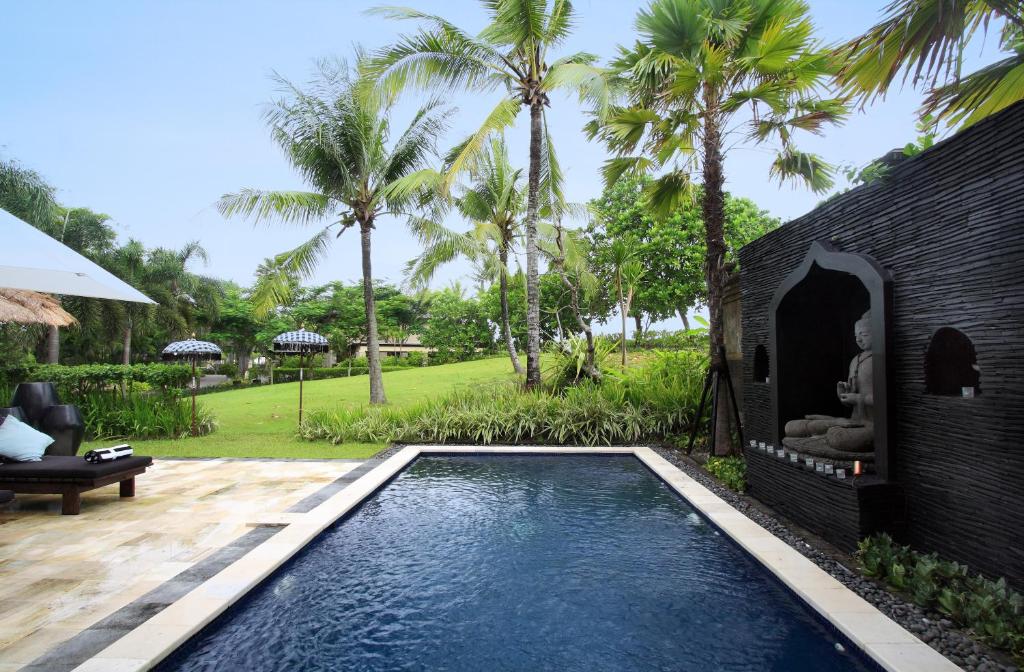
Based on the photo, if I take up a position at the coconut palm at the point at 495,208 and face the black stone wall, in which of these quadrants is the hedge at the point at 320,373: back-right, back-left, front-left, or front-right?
back-right

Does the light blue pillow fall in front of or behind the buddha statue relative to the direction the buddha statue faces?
in front

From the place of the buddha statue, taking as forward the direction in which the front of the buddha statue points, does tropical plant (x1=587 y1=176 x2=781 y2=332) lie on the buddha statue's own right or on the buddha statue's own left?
on the buddha statue's own right

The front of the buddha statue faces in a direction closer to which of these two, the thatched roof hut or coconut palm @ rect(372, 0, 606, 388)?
the thatched roof hut

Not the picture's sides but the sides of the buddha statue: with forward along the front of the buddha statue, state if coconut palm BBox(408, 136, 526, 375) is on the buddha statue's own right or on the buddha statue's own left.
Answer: on the buddha statue's own right

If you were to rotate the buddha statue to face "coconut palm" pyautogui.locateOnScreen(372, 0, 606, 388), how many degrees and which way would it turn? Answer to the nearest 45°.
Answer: approximately 90° to its right

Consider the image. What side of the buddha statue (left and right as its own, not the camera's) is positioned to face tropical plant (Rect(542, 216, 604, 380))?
right

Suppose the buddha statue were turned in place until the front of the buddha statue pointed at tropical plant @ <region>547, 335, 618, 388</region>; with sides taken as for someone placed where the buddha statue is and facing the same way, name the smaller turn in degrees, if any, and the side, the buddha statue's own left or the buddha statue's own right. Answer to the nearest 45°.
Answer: approximately 90° to the buddha statue's own right

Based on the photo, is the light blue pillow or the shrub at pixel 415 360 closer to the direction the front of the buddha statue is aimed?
the light blue pillow

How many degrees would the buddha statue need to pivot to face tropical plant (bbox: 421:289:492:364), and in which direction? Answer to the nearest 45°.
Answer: approximately 90° to its right

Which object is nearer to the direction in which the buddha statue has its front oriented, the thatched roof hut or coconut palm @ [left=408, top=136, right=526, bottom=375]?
the thatched roof hut

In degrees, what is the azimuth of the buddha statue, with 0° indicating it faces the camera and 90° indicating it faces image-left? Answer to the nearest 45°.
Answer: approximately 45°
